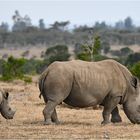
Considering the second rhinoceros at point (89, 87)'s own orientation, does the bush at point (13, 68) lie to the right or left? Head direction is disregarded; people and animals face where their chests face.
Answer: on its left

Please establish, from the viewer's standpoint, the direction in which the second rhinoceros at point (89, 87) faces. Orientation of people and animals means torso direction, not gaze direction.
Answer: facing to the right of the viewer
